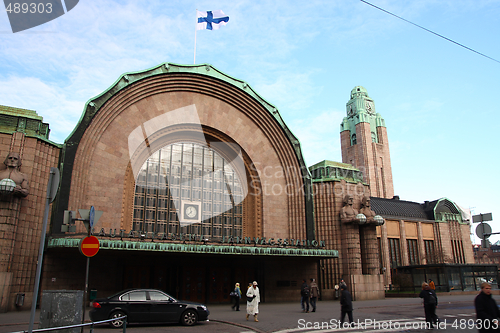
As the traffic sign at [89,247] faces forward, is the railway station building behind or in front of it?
behind

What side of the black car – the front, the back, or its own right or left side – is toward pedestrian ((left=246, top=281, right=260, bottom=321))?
front

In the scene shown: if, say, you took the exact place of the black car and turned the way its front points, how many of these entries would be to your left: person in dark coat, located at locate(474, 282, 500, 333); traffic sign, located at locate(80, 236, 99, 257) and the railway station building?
1

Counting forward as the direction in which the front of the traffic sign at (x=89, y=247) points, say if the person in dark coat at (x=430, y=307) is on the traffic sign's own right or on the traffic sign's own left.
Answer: on the traffic sign's own left

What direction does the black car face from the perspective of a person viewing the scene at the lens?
facing to the right of the viewer

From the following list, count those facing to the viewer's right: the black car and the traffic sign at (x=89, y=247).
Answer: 1

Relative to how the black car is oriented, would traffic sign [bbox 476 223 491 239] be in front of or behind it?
in front

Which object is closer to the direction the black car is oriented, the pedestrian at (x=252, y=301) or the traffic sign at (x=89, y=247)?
the pedestrian

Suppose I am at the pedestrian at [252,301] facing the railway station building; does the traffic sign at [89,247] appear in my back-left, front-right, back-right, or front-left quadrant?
back-left

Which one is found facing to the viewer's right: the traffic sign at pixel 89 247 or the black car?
the black car

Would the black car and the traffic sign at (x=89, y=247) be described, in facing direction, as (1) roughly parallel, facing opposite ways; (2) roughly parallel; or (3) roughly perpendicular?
roughly perpendicular

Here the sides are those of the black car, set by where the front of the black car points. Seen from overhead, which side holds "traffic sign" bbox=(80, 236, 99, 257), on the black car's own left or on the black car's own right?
on the black car's own right

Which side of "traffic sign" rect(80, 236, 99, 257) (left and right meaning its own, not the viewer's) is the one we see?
front
